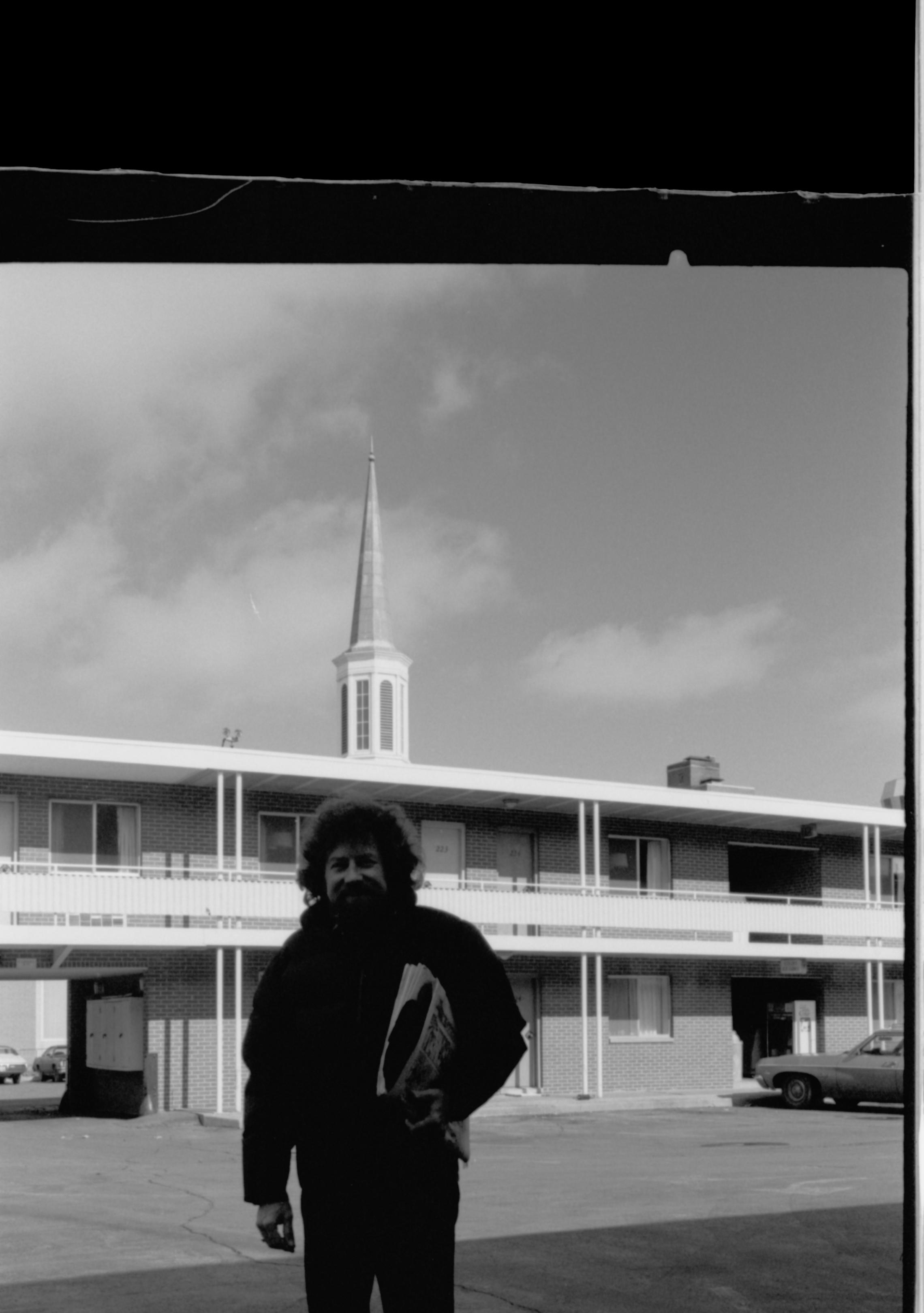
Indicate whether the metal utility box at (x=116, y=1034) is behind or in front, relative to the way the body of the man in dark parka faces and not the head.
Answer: behind

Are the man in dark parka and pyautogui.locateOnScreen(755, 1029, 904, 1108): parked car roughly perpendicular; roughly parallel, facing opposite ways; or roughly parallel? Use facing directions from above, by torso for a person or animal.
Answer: roughly perpendicular

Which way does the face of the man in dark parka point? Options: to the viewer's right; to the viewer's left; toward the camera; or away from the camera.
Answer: toward the camera

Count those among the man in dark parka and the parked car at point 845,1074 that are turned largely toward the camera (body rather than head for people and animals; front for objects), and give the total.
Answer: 1

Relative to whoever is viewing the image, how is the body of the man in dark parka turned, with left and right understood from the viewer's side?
facing the viewer

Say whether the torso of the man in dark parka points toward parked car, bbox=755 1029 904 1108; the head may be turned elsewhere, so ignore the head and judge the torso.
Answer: no
